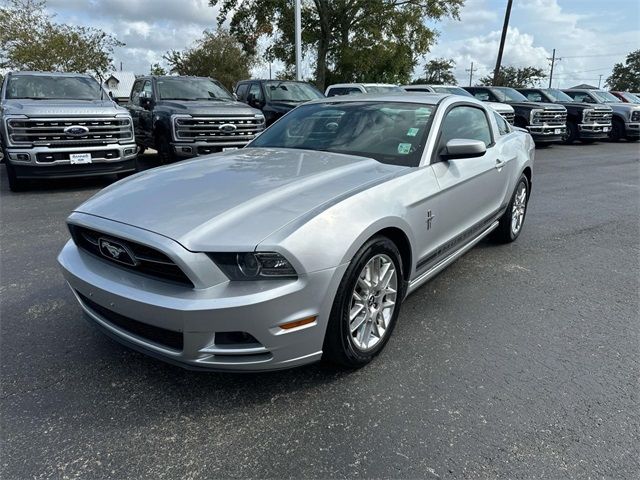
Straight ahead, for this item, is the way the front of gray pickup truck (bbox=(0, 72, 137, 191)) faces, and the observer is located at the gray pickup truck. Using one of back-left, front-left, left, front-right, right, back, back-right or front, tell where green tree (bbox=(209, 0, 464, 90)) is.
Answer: back-left

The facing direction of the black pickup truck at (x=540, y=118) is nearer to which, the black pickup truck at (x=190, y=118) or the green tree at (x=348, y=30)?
the black pickup truck

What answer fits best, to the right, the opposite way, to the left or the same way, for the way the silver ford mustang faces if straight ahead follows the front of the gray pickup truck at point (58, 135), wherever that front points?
to the right

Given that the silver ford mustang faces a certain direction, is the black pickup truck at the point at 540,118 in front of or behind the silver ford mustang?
behind

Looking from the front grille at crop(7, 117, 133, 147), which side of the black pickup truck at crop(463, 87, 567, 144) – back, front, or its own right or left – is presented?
right

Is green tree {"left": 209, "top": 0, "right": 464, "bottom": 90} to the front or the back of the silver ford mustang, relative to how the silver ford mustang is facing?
to the back

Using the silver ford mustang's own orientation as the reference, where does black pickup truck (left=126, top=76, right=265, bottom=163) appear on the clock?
The black pickup truck is roughly at 4 o'clock from the silver ford mustang.

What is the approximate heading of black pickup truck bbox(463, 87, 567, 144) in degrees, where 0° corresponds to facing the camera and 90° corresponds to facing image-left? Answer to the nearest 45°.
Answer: approximately 315°

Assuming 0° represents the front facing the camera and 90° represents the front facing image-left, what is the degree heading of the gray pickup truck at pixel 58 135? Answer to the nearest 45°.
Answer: approximately 0°

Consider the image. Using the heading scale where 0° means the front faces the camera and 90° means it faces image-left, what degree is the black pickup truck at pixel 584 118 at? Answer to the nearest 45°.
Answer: approximately 315°
